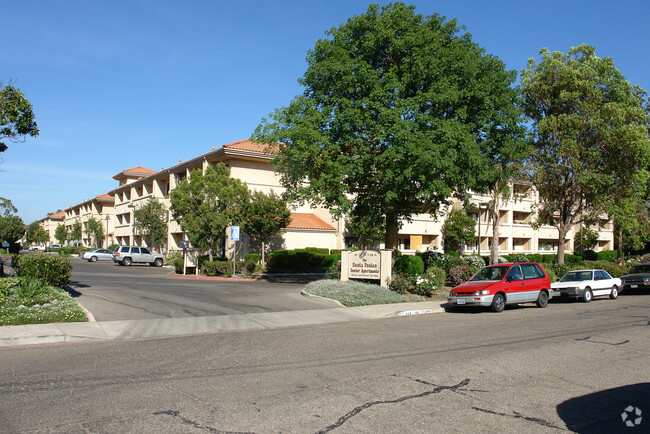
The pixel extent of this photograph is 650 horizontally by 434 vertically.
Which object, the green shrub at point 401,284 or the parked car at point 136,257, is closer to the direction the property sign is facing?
the green shrub

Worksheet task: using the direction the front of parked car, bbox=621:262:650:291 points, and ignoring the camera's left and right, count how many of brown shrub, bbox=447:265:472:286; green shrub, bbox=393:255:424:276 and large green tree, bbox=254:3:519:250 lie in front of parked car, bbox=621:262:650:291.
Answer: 3

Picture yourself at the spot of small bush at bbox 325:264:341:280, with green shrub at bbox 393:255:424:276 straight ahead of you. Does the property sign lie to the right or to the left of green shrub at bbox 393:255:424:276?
right

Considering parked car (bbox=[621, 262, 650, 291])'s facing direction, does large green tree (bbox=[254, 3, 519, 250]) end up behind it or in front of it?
in front

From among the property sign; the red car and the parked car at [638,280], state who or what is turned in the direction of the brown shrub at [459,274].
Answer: the parked car

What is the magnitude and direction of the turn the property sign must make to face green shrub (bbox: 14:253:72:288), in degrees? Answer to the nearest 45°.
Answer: approximately 45° to its right

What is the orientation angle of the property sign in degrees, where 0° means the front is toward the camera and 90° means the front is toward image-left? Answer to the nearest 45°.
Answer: approximately 0°

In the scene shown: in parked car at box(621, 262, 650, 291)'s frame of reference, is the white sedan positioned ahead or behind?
ahead

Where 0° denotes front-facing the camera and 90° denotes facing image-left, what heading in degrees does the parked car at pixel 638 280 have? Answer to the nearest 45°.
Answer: approximately 45°

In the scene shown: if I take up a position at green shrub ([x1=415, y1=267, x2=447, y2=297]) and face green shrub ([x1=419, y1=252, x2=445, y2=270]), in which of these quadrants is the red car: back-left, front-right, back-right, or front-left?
back-right
